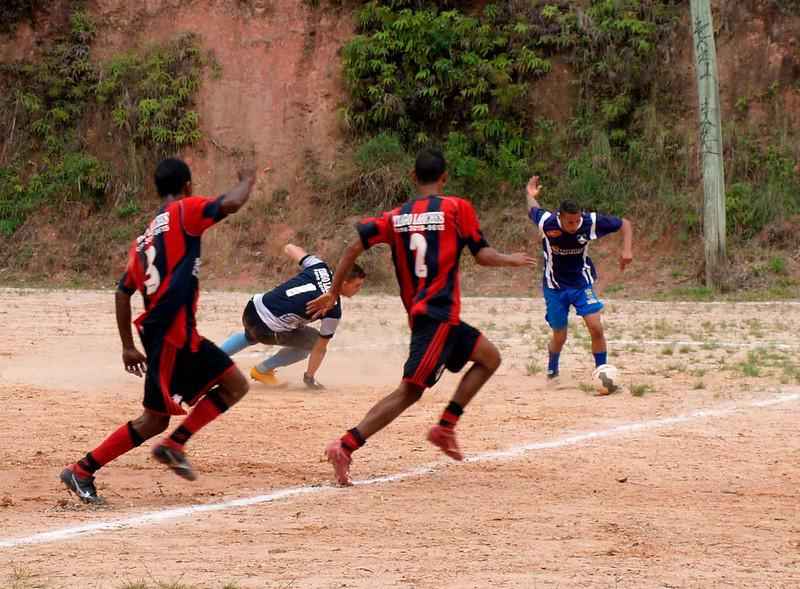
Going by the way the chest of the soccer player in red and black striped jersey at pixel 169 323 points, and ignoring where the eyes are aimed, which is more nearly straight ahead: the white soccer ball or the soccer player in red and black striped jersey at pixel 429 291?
the white soccer ball

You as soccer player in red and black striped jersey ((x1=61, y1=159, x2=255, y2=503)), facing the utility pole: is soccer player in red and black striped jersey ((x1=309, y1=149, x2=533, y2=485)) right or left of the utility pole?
right

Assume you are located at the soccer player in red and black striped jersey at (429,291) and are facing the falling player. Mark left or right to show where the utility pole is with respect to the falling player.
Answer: right

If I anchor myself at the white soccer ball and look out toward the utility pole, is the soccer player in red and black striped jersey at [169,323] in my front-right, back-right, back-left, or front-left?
back-left

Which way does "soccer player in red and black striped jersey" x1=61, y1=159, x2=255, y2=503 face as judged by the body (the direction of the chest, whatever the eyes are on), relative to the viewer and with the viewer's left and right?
facing away from the viewer and to the right of the viewer

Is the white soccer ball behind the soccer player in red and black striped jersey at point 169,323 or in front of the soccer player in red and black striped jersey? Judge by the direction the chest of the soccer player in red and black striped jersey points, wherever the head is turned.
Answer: in front

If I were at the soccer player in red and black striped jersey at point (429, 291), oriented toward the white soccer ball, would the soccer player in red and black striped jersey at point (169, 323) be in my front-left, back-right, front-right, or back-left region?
back-left

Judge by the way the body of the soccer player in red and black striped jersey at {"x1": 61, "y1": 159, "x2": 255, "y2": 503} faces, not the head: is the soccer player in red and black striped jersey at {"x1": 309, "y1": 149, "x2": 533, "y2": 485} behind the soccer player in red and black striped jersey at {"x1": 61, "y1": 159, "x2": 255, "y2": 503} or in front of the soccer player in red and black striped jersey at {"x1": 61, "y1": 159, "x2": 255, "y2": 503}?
in front

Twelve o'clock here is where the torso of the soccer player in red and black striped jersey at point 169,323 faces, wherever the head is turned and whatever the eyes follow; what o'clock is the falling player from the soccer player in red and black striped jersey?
The falling player is roughly at 11 o'clock from the soccer player in red and black striped jersey.

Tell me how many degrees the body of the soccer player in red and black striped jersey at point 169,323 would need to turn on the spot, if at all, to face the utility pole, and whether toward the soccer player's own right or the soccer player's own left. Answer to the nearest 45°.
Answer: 0° — they already face it
